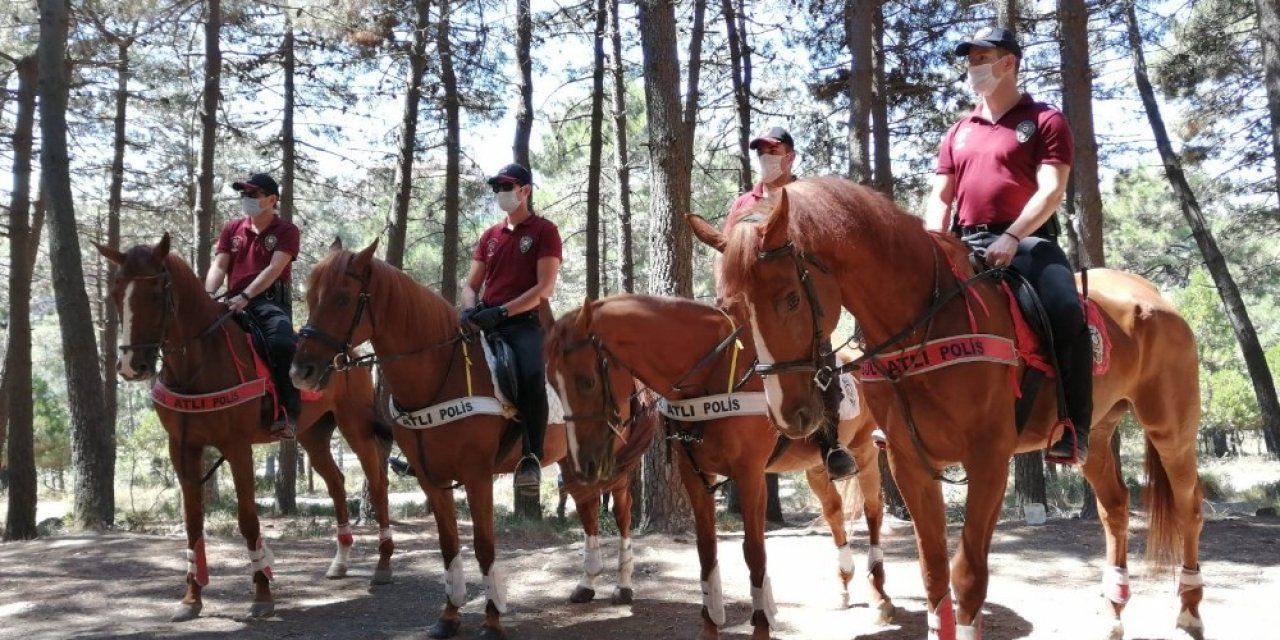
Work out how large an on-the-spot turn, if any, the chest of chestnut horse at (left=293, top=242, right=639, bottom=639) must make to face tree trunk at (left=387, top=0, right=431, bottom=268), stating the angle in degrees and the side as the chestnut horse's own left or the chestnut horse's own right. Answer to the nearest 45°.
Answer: approximately 135° to the chestnut horse's own right

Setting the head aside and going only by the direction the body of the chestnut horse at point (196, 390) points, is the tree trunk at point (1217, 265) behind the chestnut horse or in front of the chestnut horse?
behind

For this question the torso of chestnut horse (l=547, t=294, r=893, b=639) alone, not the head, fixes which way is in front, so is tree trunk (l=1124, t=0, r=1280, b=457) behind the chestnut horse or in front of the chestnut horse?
behind

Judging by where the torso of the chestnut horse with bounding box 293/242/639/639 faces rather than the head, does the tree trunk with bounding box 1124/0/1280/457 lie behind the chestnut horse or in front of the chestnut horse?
behind

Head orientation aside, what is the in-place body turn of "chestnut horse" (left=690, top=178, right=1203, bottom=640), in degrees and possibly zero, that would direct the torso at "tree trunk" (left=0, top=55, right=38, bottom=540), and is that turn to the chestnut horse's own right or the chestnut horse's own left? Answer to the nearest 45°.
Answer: approximately 90° to the chestnut horse's own right

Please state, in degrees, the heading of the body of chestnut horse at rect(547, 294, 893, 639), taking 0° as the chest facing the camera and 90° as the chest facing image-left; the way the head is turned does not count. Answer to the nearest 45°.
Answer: approximately 45°

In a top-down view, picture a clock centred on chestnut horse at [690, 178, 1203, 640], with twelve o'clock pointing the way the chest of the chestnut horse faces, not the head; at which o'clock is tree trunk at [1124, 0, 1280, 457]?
The tree trunk is roughly at 5 o'clock from the chestnut horse.

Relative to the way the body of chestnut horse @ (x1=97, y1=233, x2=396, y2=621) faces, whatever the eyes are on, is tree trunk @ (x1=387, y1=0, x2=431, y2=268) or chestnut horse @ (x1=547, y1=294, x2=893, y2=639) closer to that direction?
the chestnut horse

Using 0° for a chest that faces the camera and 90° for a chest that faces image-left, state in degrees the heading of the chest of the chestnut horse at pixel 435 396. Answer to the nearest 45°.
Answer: approximately 45°
